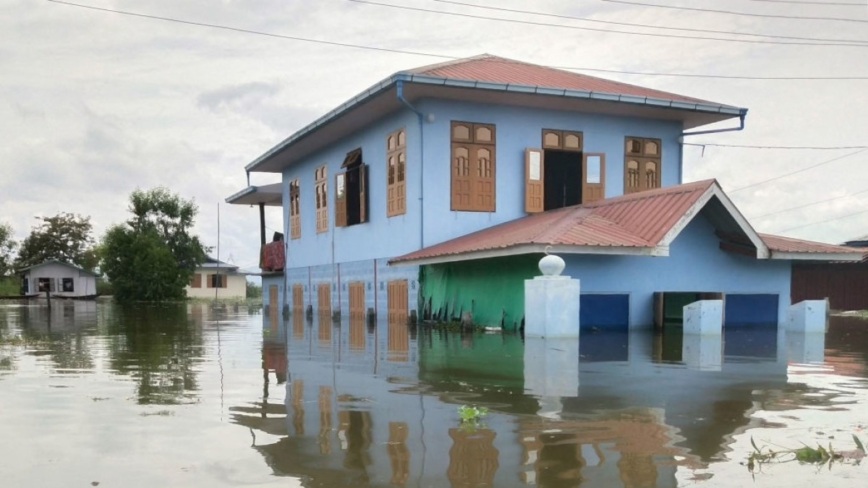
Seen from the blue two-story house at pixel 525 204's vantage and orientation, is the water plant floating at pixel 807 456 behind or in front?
in front

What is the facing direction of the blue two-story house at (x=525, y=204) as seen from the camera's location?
facing the viewer and to the right of the viewer

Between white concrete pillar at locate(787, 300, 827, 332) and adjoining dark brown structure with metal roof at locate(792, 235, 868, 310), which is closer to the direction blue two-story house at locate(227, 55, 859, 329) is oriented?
the white concrete pillar

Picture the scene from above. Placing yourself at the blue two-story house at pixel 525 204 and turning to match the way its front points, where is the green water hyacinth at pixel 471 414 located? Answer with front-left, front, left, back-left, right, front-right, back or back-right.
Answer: front-right
